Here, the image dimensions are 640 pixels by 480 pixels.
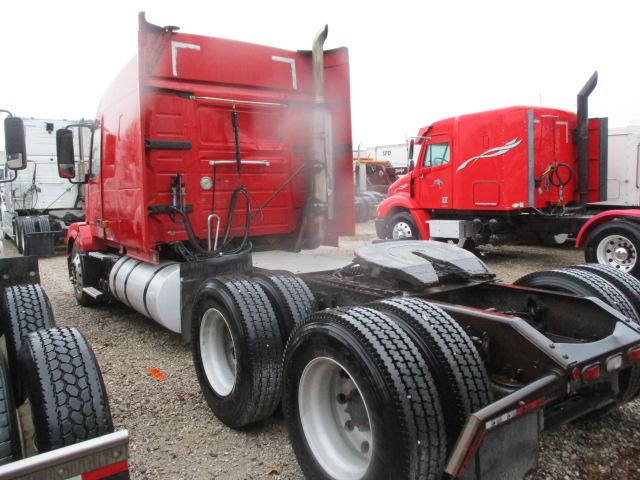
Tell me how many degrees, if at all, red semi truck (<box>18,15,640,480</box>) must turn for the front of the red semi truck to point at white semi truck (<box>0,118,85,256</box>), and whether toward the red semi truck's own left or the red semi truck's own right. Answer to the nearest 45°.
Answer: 0° — it already faces it

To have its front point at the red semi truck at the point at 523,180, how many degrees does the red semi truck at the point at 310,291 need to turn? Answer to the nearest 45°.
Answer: approximately 90° to its right

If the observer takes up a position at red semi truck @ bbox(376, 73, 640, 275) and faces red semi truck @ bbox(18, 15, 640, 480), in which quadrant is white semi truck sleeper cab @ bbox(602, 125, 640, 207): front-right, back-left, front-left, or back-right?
back-left

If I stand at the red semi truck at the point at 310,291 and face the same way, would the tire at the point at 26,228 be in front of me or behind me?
in front

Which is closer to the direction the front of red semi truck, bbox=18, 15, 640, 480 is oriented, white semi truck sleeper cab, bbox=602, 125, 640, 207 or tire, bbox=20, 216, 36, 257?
the tire

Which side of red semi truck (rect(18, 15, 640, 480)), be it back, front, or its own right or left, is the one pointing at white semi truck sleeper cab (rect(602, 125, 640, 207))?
right

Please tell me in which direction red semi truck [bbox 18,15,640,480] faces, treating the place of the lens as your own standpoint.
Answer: facing away from the viewer and to the left of the viewer
